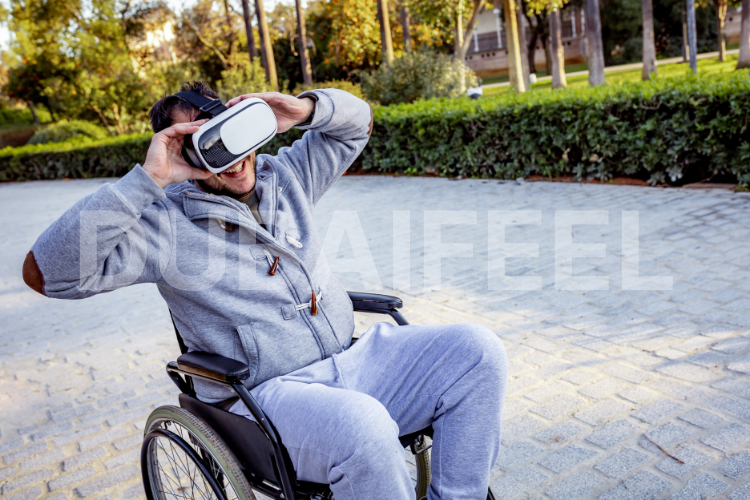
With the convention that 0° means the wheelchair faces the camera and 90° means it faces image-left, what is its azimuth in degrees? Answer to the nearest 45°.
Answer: approximately 315°

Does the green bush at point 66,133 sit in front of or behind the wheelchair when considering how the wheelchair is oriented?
behind

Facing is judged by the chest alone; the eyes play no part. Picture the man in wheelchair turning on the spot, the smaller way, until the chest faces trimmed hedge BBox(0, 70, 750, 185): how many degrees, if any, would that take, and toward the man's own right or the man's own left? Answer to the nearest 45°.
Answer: approximately 90° to the man's own left

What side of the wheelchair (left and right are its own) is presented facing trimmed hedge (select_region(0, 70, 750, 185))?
left

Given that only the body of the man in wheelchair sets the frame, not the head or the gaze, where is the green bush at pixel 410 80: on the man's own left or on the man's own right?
on the man's own left

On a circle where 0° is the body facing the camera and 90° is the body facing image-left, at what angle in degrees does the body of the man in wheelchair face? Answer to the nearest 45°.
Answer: approximately 315°

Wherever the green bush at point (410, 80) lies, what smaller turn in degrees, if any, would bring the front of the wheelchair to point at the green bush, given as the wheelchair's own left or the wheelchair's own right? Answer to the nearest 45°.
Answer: approximately 135° to the wheelchair's own left

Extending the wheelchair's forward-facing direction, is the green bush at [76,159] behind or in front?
behind
